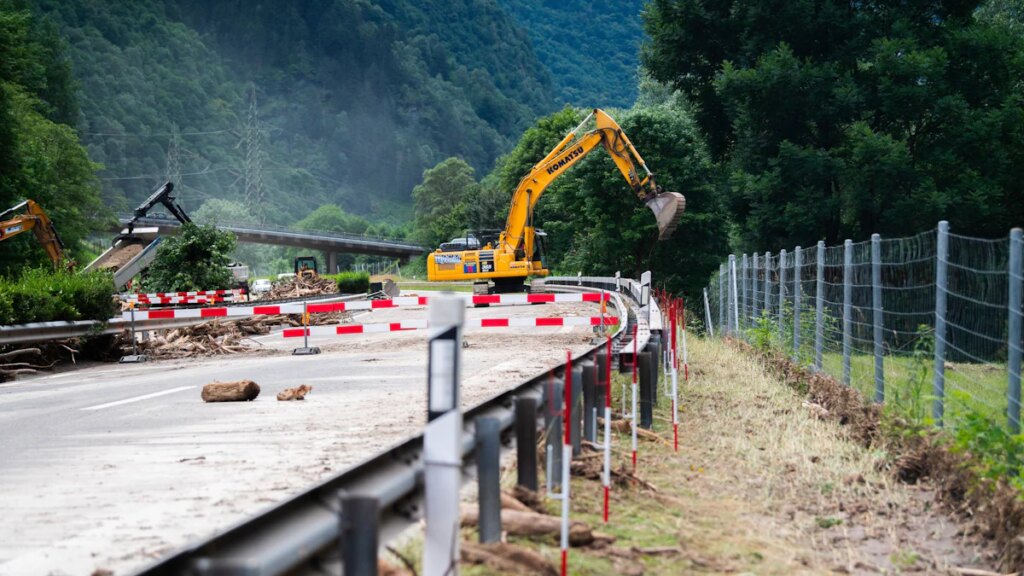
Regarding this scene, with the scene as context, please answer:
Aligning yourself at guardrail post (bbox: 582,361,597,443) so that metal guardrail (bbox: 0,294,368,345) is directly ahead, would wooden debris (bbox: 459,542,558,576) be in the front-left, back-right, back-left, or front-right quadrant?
back-left

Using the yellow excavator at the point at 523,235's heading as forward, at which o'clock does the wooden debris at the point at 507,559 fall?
The wooden debris is roughly at 3 o'clock from the yellow excavator.

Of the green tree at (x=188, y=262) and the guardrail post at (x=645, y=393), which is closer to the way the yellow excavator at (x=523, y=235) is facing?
the guardrail post

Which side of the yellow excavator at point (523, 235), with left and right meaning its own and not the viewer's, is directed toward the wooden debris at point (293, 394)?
right

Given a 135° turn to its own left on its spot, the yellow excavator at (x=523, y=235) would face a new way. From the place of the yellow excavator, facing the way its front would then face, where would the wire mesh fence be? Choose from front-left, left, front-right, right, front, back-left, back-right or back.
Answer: back-left

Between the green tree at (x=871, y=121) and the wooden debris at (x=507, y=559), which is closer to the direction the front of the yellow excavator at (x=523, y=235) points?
the green tree

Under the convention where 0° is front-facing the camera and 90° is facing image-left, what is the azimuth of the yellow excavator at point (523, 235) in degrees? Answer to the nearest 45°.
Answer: approximately 270°

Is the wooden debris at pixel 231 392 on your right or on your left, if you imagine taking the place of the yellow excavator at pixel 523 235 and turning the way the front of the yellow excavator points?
on your right

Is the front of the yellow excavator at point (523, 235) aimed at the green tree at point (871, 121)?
yes

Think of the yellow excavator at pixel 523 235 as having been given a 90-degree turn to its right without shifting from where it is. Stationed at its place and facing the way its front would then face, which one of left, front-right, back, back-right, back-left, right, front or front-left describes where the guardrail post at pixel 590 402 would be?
front

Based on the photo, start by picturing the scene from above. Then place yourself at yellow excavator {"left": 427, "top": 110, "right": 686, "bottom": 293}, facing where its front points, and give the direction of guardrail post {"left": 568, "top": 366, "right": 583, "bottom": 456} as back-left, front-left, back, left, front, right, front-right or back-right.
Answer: right
